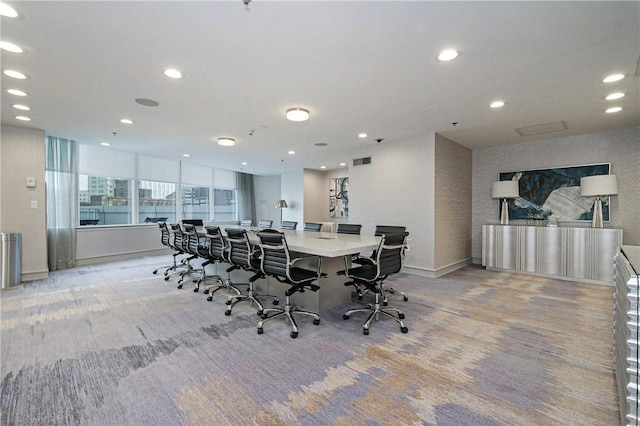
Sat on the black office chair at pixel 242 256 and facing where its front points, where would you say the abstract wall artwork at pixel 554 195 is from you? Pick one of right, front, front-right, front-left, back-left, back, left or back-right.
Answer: front-right

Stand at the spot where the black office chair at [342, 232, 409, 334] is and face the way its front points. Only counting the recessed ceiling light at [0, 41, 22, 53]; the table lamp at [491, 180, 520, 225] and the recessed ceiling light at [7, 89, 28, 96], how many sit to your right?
1

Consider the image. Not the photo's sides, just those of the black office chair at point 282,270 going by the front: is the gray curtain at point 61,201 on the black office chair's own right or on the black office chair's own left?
on the black office chair's own left

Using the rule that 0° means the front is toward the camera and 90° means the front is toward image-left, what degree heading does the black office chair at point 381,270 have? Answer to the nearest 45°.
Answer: approximately 135°

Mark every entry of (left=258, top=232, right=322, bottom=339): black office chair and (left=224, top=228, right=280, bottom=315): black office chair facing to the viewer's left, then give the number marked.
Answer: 0

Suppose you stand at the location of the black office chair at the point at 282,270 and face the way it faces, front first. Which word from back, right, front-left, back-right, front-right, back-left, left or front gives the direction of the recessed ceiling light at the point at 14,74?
back-left

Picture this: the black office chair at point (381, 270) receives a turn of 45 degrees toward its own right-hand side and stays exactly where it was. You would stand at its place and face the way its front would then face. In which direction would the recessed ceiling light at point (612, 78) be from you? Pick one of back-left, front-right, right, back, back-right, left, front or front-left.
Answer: right

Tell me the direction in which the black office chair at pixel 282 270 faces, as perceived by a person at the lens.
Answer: facing away from the viewer and to the right of the viewer

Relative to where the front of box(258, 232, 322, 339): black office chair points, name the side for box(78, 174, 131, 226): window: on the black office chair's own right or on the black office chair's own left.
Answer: on the black office chair's own left

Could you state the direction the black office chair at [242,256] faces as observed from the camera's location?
facing away from the viewer and to the right of the viewer

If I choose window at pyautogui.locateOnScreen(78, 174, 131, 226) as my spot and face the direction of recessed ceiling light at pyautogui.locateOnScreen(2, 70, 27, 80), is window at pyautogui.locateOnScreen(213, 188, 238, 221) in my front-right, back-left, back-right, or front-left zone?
back-left

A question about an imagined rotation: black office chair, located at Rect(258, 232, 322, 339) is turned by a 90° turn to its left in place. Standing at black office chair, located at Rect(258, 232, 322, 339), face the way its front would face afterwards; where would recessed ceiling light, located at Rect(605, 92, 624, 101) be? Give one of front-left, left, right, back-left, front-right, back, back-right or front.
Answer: back-right

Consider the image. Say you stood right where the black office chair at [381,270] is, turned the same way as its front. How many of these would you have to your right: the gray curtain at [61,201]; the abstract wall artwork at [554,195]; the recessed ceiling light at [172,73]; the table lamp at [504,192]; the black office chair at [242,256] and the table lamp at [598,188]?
3

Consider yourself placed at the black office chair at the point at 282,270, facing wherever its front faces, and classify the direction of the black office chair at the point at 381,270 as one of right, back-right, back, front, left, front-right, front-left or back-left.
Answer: front-right

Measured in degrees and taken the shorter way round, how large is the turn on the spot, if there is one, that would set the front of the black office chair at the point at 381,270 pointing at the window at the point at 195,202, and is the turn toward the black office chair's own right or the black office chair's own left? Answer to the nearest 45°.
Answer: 0° — it already faces it
